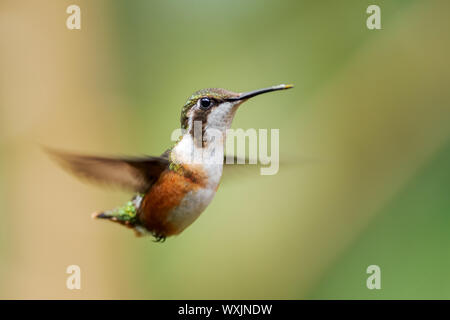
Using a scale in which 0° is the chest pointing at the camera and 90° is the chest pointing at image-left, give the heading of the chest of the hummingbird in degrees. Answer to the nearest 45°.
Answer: approximately 270°
